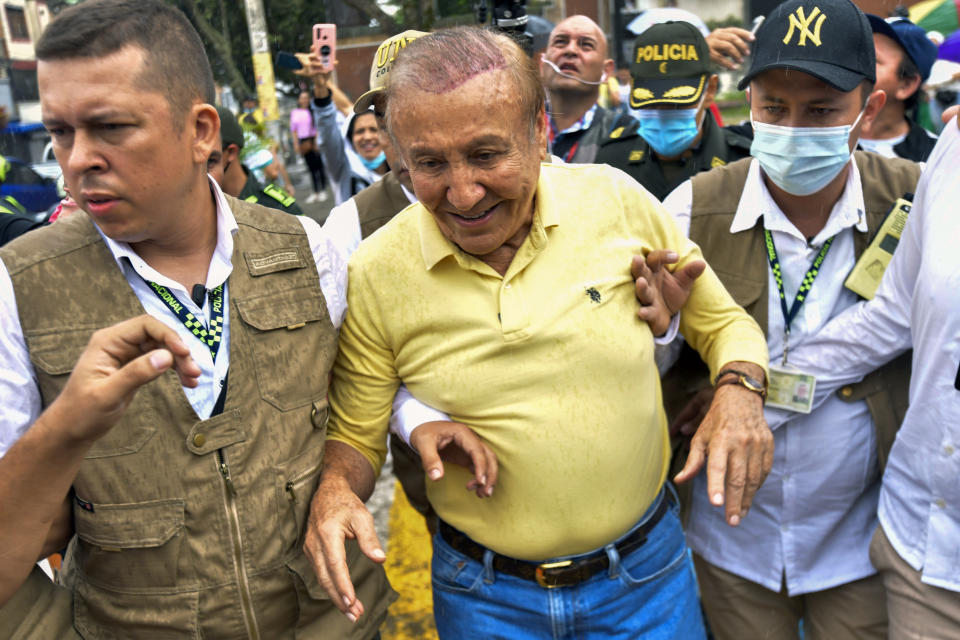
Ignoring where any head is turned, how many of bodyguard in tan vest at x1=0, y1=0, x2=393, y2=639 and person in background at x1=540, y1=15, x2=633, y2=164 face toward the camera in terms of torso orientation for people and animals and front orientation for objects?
2

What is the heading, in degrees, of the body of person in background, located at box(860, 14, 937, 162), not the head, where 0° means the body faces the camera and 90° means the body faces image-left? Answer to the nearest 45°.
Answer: approximately 45°

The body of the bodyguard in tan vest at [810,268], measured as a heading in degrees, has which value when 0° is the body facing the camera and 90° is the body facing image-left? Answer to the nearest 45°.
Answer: approximately 0°

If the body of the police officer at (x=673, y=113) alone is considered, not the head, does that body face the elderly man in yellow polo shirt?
yes

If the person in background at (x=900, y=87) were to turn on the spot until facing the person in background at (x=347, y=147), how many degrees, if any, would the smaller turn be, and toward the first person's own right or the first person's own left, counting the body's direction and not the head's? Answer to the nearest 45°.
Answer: approximately 45° to the first person's own right

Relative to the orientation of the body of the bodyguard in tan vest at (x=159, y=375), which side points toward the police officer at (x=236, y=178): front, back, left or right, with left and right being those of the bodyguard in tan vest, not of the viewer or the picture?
back

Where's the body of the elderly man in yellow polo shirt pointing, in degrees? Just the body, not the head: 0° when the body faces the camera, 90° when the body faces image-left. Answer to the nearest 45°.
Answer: approximately 0°

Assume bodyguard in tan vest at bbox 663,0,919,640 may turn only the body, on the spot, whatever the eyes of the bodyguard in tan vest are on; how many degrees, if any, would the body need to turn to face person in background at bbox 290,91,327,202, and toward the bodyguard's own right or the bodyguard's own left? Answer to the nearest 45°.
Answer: approximately 135° to the bodyguard's own right

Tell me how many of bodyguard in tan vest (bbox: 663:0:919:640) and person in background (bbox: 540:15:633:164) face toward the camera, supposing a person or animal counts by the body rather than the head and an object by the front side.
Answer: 2
